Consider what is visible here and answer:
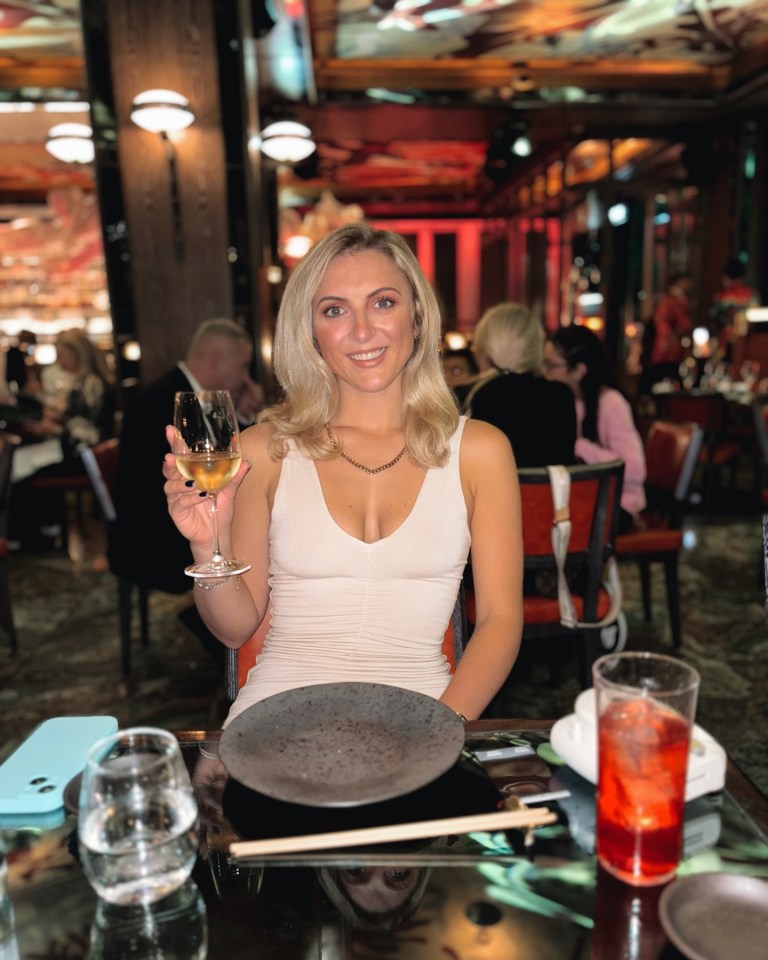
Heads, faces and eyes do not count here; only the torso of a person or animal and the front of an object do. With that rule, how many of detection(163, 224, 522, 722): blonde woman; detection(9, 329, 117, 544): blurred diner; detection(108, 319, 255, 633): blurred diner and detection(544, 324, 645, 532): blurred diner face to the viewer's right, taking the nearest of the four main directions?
1

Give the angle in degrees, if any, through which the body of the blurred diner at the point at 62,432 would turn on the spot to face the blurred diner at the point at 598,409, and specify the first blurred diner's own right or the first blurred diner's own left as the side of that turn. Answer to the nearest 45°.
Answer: approximately 135° to the first blurred diner's own left

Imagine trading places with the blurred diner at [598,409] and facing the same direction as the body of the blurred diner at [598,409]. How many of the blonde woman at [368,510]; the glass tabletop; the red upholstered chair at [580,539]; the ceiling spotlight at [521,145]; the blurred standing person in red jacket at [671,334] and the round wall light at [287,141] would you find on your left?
3

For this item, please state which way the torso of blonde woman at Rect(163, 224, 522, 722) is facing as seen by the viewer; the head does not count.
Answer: toward the camera

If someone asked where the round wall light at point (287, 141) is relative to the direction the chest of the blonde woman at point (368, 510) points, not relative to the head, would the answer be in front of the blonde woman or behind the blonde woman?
behind

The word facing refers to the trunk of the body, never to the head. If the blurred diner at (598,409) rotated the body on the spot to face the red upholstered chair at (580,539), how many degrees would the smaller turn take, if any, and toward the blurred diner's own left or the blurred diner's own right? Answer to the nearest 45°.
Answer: approximately 90° to the blurred diner's own left

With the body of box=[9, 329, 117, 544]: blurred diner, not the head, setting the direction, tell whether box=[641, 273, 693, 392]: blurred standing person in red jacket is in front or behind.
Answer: behind

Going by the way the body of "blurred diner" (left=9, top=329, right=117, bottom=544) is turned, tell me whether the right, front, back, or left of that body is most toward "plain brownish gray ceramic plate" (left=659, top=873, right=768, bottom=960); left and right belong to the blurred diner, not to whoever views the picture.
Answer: left

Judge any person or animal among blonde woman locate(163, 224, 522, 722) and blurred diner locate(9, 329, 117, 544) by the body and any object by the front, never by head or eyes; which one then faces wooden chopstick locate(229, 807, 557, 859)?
the blonde woman

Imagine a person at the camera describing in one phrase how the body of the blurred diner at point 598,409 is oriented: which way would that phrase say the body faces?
to the viewer's left

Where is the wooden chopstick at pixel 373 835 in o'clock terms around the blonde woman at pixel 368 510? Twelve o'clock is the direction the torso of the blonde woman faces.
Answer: The wooden chopstick is roughly at 12 o'clock from the blonde woman.

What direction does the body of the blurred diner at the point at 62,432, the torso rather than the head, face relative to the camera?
to the viewer's left

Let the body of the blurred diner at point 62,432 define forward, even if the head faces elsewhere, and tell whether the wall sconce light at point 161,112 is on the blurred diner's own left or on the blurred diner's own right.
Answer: on the blurred diner's own left

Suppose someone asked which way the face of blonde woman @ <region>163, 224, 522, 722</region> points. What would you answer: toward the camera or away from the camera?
toward the camera
